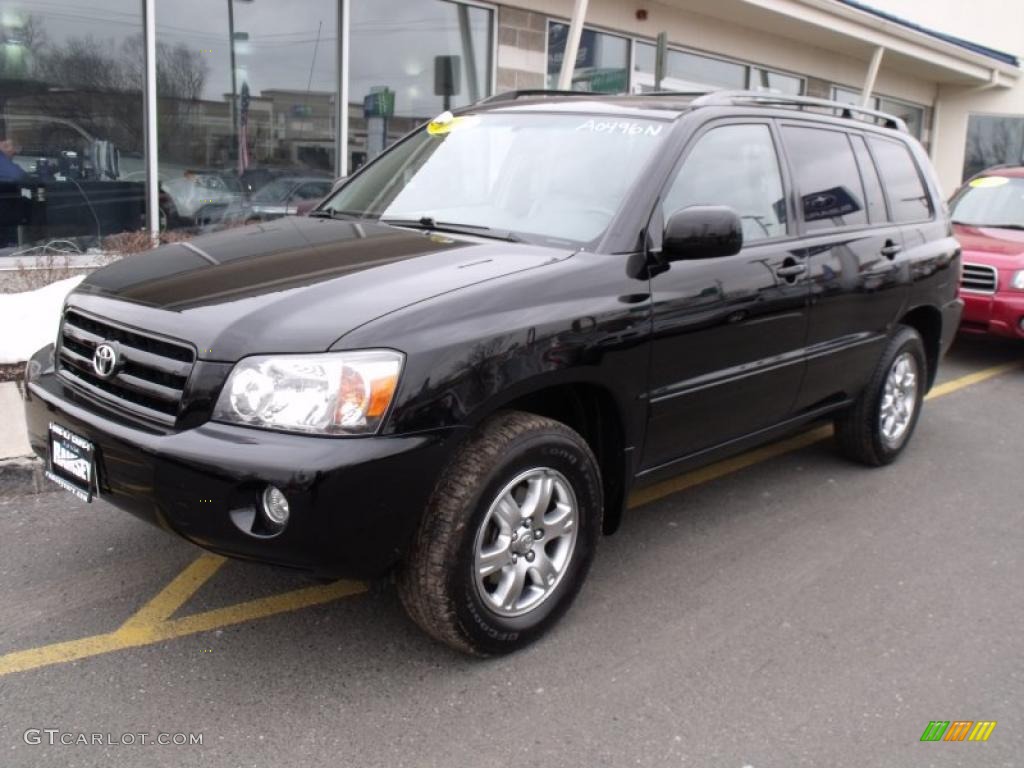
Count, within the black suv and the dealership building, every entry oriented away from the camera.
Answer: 0

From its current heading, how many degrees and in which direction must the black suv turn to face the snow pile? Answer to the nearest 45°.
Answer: approximately 90° to its right

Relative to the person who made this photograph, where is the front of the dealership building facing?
facing the viewer and to the right of the viewer

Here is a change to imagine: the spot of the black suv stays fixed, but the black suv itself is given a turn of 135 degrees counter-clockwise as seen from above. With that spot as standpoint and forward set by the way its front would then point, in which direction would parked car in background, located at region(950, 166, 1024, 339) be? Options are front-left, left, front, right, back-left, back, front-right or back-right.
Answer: front-left

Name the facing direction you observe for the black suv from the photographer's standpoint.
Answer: facing the viewer and to the left of the viewer

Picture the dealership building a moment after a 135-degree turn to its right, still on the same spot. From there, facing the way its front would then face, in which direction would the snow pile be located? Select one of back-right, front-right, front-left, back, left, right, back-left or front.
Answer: left
